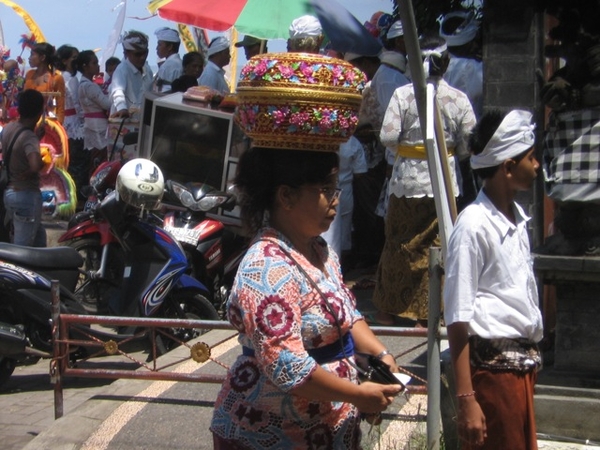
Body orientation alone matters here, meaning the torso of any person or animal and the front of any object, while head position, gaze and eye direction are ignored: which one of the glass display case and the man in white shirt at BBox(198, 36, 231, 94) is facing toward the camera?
the glass display case

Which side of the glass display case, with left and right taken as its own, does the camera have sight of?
front

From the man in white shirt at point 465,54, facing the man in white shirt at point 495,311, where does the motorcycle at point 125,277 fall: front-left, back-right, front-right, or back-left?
front-right

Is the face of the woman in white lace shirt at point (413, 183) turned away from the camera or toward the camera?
away from the camera

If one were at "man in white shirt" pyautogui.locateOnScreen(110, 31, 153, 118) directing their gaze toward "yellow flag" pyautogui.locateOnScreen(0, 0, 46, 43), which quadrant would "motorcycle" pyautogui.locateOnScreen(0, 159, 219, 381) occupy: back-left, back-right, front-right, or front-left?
back-left
